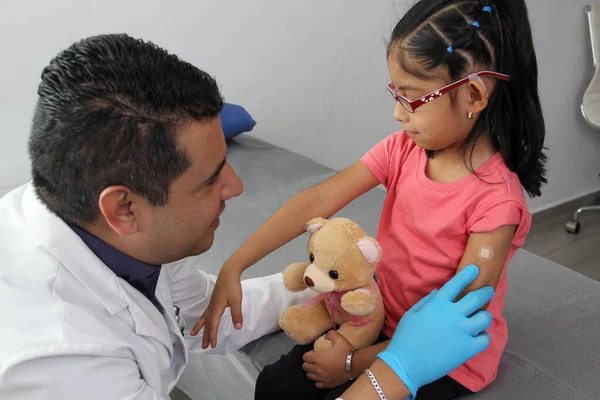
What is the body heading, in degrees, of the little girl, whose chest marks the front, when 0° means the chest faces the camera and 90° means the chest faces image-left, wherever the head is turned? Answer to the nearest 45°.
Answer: approximately 45°

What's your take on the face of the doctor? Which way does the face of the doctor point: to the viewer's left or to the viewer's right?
to the viewer's right

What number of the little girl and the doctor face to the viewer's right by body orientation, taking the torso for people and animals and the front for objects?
1

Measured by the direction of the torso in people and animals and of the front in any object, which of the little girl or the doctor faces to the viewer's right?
the doctor

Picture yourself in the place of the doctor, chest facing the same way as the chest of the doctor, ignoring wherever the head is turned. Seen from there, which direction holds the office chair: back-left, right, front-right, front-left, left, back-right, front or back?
front-left

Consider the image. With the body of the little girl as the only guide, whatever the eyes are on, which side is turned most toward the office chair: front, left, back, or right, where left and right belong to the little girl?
back

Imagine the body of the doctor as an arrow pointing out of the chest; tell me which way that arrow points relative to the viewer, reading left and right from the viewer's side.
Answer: facing to the right of the viewer
